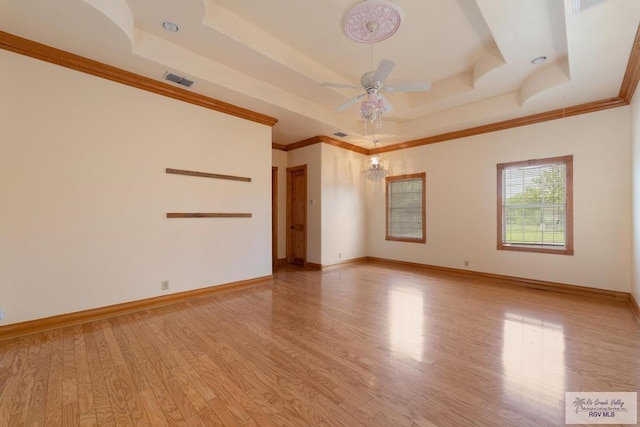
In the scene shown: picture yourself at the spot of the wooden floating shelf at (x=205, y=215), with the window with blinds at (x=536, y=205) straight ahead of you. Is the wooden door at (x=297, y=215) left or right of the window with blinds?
left

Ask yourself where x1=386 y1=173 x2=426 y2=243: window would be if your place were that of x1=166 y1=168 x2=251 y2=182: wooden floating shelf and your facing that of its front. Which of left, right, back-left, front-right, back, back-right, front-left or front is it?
front-left

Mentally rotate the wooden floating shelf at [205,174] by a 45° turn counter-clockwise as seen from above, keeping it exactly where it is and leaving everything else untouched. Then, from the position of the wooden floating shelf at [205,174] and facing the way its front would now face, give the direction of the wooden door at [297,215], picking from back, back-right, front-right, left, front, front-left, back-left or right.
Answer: front-left

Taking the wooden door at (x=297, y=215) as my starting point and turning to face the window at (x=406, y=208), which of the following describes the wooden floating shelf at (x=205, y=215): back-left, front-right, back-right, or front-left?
back-right
